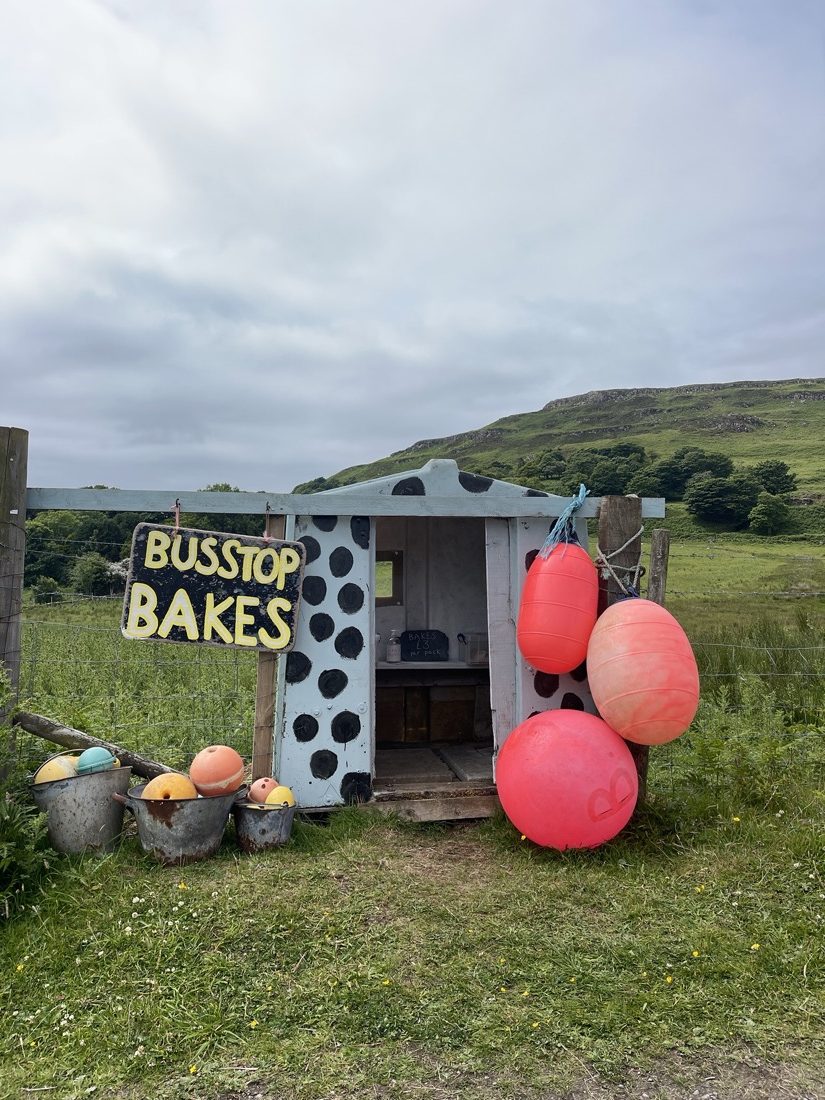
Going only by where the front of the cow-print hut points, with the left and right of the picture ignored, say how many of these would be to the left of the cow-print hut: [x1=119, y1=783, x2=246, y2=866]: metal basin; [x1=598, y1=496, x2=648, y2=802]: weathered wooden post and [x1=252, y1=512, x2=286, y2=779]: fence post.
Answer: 1

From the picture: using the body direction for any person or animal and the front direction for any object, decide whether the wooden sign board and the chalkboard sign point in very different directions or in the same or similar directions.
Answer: same or similar directions

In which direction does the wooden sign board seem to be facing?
toward the camera

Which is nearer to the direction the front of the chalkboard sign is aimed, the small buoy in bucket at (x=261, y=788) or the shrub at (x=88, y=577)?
the small buoy in bucket

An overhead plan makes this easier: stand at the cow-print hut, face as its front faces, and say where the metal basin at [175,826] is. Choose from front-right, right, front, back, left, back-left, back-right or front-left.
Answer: front-right

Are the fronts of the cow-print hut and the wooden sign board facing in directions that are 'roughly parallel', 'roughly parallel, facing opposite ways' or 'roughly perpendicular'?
roughly parallel

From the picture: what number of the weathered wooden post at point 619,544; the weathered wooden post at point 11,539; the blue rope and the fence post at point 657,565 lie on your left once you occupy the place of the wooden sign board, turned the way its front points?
3

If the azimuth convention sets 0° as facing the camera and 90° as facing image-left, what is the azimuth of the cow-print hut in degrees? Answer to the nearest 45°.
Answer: approximately 0°

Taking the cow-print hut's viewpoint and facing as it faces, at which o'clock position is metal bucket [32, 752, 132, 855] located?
The metal bucket is roughly at 2 o'clock from the cow-print hut.

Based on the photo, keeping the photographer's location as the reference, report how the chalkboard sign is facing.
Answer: facing the viewer

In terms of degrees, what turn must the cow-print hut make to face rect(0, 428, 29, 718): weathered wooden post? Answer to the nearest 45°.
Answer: approximately 90° to its right

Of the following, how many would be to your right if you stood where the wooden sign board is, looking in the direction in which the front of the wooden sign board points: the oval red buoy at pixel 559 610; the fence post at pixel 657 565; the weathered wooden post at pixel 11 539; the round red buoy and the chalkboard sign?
1

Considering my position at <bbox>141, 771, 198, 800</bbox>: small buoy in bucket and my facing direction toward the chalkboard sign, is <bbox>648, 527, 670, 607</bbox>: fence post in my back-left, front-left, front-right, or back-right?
front-right
